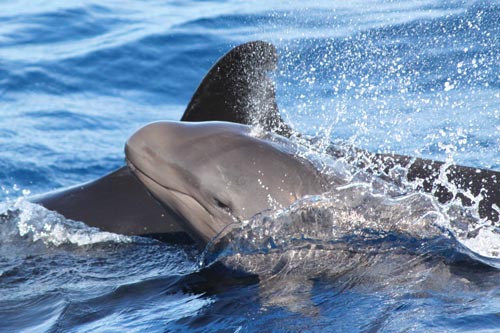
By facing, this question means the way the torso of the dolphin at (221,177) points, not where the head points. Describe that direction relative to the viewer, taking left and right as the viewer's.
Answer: facing the viewer and to the left of the viewer
